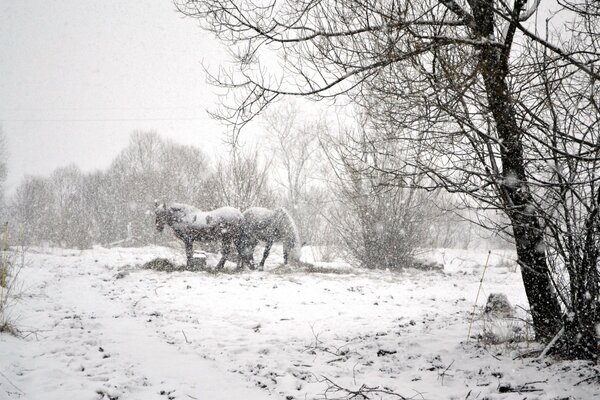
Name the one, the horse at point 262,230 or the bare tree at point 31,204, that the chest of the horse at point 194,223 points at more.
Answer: the bare tree

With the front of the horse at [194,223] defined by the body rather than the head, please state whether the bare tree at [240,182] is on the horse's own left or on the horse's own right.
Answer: on the horse's own right

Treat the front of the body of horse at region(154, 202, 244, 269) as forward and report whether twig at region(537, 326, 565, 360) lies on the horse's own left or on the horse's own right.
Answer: on the horse's own left

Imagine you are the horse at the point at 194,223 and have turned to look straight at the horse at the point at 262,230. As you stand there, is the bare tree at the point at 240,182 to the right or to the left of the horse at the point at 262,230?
left

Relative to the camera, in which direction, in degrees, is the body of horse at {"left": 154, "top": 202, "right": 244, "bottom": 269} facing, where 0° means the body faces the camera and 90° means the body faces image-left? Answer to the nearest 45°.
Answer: approximately 90°

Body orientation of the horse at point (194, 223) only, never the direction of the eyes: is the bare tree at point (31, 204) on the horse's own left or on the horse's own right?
on the horse's own right
